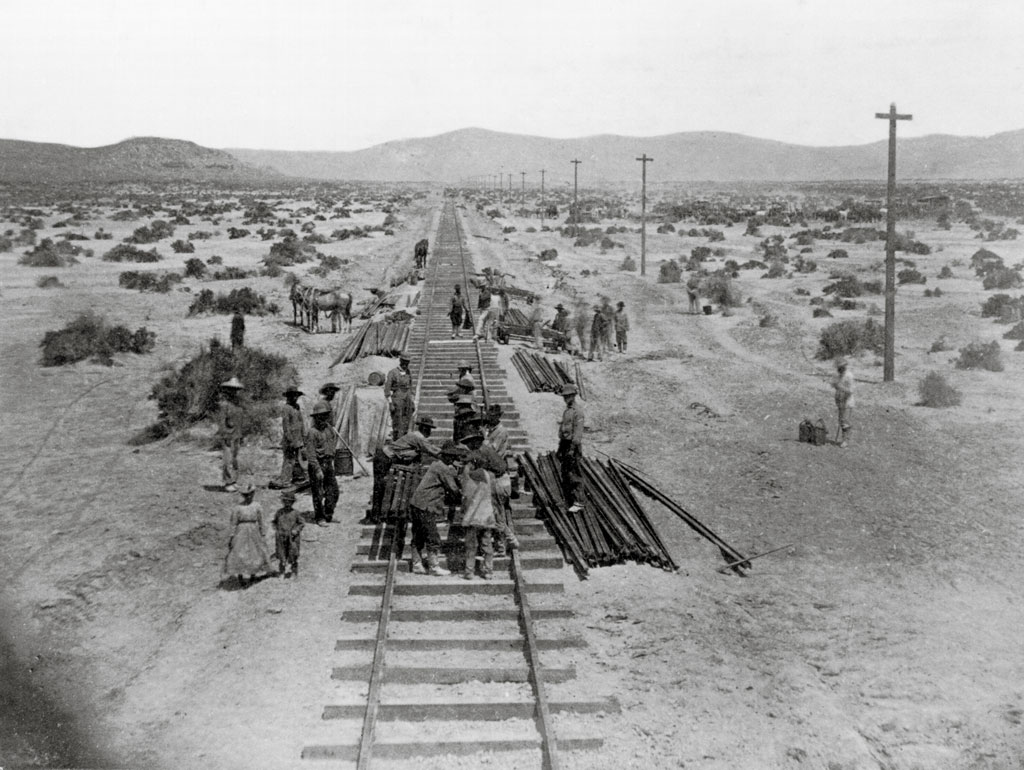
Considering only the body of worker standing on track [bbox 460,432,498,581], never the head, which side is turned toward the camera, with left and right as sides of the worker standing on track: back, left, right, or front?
back

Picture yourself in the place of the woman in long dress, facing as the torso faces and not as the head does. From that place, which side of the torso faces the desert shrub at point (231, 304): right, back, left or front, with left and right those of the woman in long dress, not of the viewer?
back

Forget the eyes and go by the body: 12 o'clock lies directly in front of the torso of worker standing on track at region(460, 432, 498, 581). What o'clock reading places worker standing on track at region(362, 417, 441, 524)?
worker standing on track at region(362, 417, 441, 524) is roughly at 11 o'clock from worker standing on track at region(460, 432, 498, 581).

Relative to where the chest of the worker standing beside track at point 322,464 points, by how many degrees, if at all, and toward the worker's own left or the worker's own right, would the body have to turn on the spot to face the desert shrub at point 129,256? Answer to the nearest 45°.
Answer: approximately 180°

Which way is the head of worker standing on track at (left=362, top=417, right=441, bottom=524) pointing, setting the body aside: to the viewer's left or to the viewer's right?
to the viewer's right

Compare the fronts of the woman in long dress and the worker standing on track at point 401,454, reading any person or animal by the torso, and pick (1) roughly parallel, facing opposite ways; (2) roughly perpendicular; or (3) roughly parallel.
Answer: roughly perpendicular

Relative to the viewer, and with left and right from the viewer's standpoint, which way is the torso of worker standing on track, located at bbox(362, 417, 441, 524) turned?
facing to the right of the viewer
